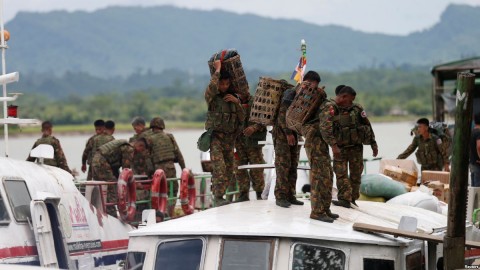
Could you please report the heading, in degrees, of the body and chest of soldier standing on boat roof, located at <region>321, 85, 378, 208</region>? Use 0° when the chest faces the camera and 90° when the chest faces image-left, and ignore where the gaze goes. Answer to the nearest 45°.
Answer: approximately 0°

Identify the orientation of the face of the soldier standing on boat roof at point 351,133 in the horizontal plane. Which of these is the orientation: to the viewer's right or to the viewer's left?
to the viewer's left

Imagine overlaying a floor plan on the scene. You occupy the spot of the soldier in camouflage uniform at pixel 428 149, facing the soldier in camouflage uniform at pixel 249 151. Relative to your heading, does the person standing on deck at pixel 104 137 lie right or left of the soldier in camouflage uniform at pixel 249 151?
right
